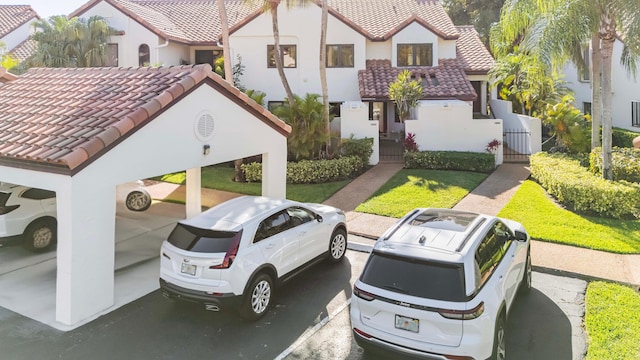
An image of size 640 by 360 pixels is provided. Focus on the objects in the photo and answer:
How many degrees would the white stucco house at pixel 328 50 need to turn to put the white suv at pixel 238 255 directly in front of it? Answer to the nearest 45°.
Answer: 0° — it already faces it

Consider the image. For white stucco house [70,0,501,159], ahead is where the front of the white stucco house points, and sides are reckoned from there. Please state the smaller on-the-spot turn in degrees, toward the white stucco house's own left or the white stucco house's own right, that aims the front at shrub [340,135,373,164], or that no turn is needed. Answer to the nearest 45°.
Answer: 0° — it already faces it

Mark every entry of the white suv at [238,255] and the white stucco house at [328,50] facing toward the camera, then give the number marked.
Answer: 1

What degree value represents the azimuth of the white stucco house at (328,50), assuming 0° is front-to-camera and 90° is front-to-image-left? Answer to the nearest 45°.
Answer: approximately 0°

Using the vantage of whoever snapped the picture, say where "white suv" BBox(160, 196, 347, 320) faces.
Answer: facing away from the viewer and to the right of the viewer

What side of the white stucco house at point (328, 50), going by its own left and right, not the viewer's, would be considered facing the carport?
front

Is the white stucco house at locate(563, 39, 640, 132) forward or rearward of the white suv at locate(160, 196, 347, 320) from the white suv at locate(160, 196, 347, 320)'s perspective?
forward
